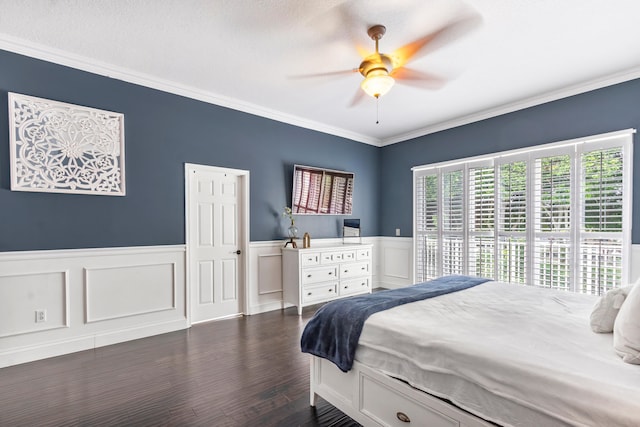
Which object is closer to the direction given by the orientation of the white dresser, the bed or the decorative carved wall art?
the bed

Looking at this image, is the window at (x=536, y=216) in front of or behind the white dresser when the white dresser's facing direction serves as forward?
in front

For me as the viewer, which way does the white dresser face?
facing the viewer and to the right of the viewer

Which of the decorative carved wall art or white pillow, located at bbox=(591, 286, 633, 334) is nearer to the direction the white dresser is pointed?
the white pillow

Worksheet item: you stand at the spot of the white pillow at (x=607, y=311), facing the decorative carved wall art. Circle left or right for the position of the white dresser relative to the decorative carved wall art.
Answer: right

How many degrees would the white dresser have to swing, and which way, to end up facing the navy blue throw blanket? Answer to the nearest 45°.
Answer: approximately 45° to its right

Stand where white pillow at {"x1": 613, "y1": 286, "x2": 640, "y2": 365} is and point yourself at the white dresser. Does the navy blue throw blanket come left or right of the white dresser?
left

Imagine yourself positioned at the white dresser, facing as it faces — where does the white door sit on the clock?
The white door is roughly at 4 o'clock from the white dresser.

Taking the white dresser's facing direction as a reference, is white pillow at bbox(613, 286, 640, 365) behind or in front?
in front

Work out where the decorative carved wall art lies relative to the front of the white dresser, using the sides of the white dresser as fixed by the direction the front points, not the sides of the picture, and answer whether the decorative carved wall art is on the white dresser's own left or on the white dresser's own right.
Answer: on the white dresser's own right
